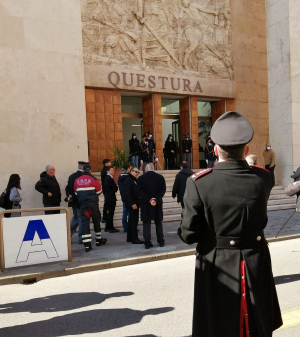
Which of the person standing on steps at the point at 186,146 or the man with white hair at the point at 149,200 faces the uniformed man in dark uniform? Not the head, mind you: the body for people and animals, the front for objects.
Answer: the person standing on steps

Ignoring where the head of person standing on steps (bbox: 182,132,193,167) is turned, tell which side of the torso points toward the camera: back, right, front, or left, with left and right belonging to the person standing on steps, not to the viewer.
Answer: front

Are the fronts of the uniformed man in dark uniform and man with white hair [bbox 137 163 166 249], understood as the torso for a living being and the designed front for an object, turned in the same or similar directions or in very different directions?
same or similar directions

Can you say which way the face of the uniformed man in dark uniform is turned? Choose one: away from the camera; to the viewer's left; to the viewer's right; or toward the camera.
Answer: away from the camera

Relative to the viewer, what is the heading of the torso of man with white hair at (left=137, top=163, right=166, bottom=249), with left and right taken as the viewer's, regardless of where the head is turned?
facing away from the viewer

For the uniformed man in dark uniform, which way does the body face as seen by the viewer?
away from the camera

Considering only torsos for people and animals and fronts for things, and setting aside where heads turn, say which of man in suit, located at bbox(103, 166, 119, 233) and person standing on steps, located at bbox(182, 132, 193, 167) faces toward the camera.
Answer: the person standing on steps

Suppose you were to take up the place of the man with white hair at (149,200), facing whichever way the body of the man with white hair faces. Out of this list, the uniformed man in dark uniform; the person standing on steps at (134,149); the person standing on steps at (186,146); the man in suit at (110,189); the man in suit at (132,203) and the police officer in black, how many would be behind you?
1

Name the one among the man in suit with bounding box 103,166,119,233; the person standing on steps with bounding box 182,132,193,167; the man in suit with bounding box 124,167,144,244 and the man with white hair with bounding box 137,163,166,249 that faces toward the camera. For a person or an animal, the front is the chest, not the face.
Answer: the person standing on steps
